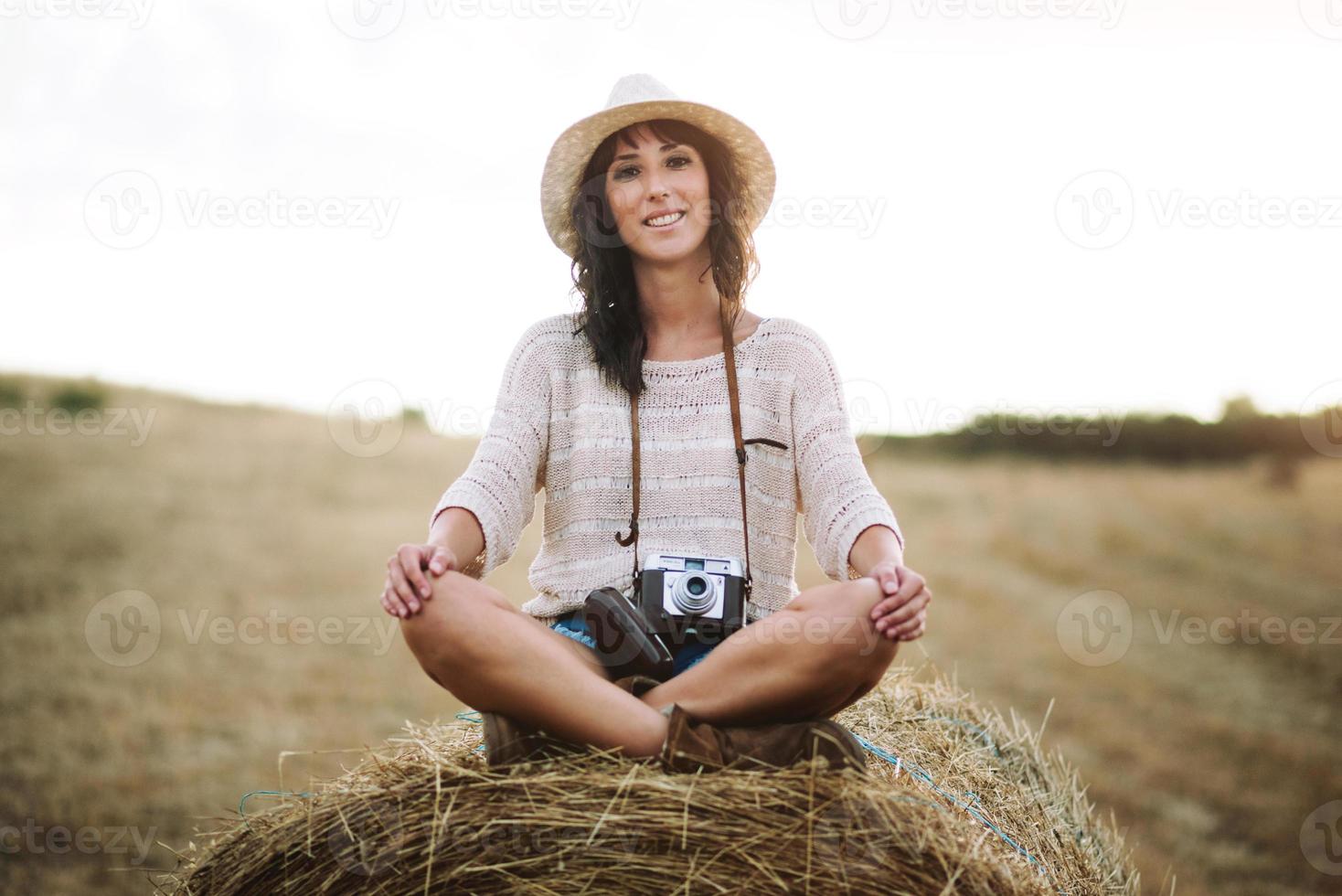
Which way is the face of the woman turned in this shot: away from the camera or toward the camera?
toward the camera

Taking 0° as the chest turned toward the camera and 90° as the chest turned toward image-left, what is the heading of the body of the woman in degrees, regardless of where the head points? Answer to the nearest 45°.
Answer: approximately 0°
